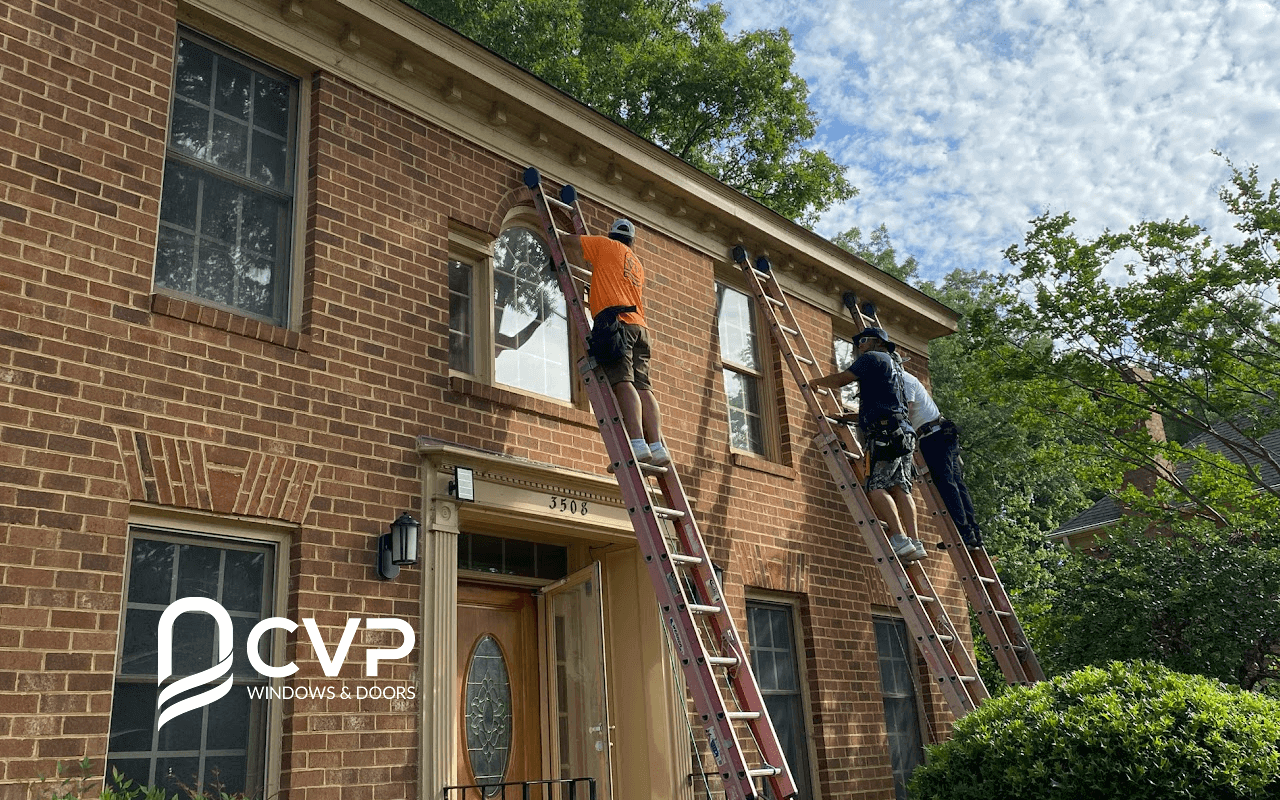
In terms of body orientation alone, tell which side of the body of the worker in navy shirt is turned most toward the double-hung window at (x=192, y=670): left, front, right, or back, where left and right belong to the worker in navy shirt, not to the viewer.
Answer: left

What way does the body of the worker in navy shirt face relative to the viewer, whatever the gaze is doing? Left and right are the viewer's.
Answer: facing away from the viewer and to the left of the viewer

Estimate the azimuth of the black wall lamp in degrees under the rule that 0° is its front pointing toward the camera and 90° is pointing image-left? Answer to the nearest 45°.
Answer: approximately 315°

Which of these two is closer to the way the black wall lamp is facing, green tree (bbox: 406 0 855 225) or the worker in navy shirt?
the worker in navy shirt

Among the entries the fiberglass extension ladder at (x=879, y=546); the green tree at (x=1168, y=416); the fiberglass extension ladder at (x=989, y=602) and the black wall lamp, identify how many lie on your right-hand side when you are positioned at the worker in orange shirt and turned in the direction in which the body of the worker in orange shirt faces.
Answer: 3

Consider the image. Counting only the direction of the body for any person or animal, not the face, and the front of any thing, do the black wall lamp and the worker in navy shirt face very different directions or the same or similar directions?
very different directions

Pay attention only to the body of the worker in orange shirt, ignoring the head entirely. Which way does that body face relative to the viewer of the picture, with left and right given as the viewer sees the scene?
facing away from the viewer and to the left of the viewer

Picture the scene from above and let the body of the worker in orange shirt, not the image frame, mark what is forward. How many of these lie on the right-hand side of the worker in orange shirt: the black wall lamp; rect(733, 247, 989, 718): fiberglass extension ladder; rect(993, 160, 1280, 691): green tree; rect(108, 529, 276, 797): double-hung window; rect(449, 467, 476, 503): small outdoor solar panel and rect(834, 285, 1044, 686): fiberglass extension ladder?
3

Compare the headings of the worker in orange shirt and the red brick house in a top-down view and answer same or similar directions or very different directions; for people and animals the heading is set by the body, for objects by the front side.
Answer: very different directions

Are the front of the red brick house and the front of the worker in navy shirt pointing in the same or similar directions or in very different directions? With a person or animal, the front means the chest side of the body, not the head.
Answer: very different directions

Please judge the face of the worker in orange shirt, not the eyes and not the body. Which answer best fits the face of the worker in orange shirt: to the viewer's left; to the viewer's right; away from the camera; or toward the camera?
away from the camera
